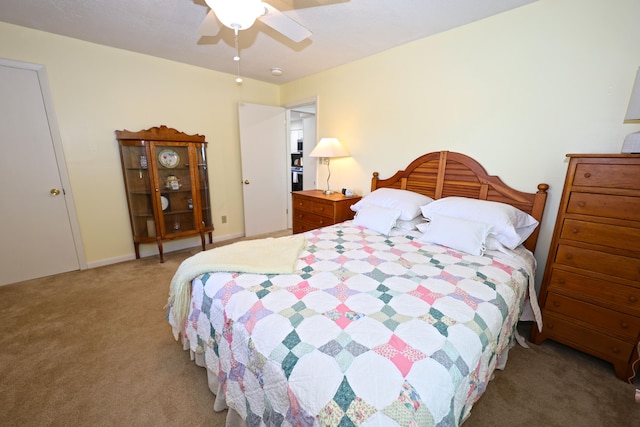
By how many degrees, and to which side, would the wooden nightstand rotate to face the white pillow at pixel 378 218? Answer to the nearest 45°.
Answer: approximately 90° to its left

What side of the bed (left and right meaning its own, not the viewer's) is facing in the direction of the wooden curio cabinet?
right

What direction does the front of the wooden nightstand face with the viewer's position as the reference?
facing the viewer and to the left of the viewer

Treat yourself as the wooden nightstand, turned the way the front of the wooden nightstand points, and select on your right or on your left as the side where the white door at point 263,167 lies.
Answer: on your right

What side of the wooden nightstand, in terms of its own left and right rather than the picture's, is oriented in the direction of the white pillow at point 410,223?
left

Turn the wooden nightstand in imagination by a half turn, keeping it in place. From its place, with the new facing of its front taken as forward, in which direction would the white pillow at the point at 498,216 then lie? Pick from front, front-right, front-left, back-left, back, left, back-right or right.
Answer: right

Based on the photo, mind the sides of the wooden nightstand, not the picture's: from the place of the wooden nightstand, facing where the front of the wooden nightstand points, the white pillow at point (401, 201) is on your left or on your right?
on your left

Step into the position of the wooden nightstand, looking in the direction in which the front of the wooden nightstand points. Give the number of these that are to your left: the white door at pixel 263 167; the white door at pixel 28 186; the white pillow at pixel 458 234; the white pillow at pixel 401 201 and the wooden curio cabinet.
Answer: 2

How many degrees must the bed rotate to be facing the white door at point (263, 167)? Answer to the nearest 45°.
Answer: approximately 90° to its right

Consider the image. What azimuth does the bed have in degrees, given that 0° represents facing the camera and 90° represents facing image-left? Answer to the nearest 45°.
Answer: approximately 45°

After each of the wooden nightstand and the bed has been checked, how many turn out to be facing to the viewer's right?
0
